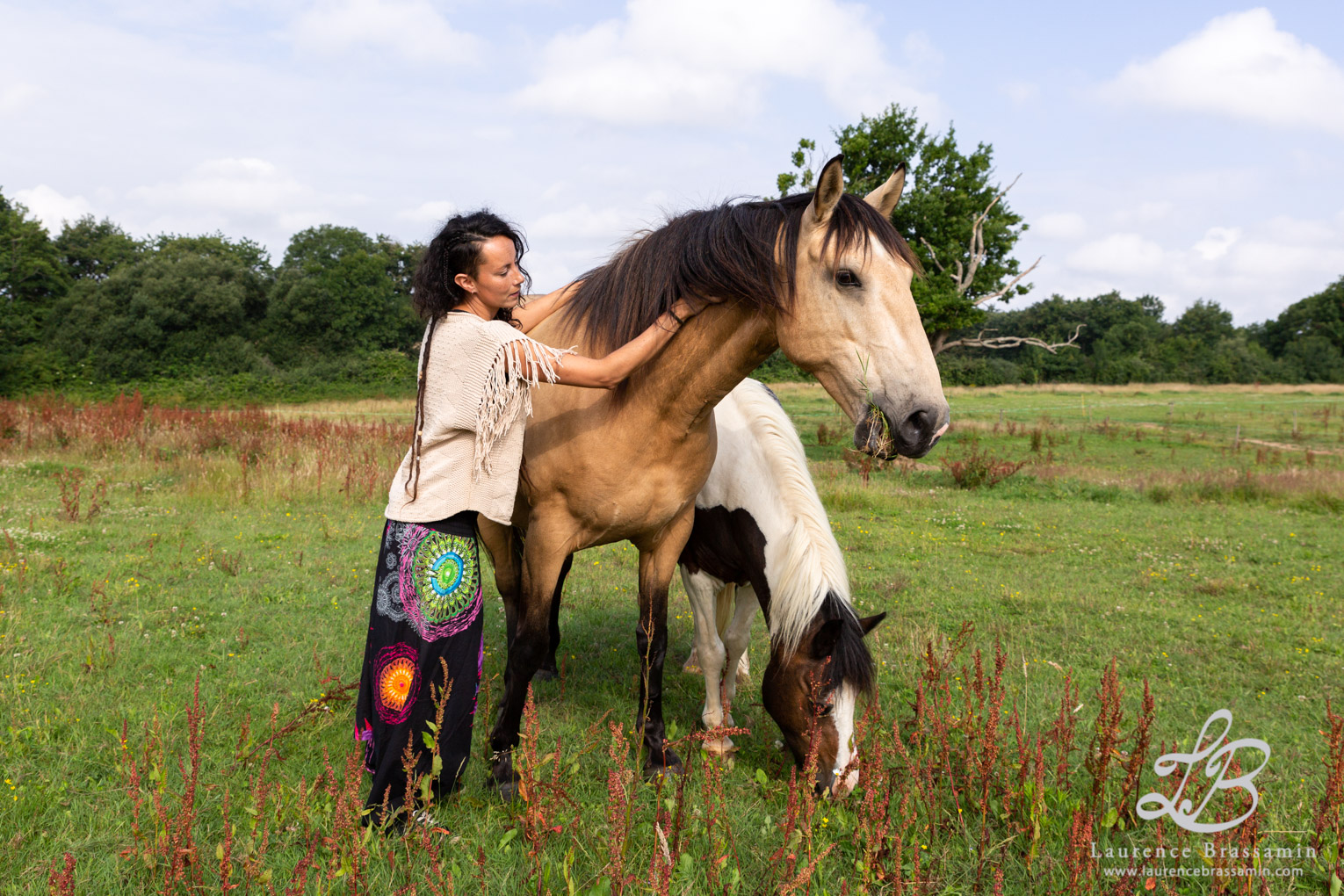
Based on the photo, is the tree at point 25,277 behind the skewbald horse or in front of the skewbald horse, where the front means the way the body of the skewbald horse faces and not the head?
behind

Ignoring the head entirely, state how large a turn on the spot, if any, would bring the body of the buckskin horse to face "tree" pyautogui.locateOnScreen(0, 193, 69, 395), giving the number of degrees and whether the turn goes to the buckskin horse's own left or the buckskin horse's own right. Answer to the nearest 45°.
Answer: approximately 180°

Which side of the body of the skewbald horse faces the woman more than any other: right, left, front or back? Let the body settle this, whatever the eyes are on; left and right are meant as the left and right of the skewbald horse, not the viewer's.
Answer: right

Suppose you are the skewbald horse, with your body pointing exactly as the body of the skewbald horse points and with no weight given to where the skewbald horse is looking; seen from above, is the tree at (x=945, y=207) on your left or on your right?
on your left

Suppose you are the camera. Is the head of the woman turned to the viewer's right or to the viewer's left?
to the viewer's right

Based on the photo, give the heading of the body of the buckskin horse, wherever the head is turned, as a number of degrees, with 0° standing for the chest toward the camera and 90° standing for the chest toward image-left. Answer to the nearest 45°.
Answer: approximately 315°

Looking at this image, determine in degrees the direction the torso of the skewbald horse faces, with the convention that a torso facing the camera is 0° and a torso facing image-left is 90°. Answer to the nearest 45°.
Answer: approximately 315°

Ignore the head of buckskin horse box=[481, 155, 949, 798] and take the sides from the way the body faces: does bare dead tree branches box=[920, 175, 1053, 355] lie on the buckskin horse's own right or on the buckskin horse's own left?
on the buckskin horse's own left
